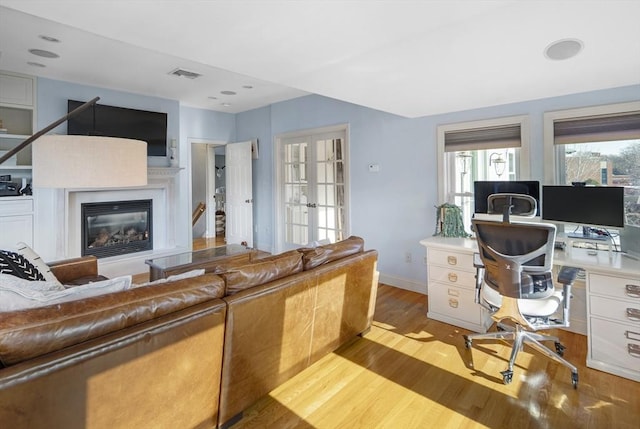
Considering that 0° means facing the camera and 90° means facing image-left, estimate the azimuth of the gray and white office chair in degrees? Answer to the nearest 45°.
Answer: approximately 225°

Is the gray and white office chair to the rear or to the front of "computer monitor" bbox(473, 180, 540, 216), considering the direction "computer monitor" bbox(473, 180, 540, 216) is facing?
to the front

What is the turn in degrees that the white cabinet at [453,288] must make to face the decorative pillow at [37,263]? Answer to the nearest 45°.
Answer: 0° — it already faces it

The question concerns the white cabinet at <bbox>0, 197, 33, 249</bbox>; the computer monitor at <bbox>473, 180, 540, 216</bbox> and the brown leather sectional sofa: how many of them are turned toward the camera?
2

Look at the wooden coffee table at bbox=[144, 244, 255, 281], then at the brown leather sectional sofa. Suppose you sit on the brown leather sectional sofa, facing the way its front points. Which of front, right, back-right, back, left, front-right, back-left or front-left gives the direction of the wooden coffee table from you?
front-right

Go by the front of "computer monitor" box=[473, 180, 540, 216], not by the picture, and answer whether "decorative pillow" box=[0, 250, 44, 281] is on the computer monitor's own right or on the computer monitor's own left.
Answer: on the computer monitor's own right

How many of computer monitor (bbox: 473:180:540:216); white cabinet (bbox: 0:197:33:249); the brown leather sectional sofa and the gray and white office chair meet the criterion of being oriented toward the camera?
2

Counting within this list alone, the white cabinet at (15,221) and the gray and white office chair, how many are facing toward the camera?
1

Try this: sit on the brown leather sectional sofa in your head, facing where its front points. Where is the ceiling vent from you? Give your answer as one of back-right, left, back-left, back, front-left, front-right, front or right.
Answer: front-right

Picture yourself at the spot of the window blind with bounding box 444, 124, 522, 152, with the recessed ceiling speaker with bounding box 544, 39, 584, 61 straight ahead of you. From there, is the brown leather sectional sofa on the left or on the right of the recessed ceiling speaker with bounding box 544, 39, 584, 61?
right
